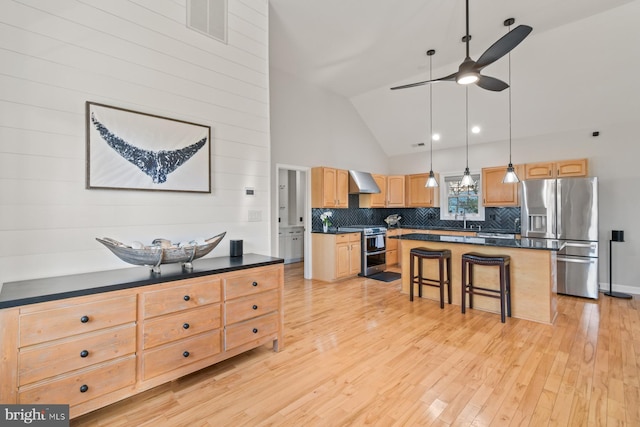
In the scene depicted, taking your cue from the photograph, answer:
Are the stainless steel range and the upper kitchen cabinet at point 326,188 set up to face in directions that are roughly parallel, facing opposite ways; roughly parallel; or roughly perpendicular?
roughly parallel

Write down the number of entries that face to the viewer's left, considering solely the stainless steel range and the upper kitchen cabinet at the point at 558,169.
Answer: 0

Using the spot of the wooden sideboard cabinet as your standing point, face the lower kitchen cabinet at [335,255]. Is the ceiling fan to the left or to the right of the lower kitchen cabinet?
right

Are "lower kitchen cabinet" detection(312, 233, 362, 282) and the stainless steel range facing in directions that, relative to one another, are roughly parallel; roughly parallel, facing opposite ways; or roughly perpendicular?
roughly parallel

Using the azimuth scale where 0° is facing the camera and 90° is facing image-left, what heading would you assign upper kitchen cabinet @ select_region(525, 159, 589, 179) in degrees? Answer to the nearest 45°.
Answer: approximately 0°

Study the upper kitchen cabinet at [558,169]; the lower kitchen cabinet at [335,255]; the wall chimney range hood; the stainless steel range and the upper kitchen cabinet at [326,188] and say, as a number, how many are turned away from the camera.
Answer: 0

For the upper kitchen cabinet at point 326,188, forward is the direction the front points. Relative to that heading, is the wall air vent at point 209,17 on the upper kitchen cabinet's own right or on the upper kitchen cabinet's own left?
on the upper kitchen cabinet's own right

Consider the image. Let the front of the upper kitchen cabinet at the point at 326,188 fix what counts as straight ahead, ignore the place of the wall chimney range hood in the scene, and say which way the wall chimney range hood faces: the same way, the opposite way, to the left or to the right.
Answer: the same way

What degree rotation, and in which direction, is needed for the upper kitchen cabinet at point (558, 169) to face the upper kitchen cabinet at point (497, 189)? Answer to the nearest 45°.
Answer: approximately 90° to its right

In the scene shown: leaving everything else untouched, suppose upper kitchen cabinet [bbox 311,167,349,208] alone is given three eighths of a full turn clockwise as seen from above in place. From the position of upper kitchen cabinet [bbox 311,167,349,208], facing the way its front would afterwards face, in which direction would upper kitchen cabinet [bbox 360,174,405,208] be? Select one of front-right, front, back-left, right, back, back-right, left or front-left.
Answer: back-right

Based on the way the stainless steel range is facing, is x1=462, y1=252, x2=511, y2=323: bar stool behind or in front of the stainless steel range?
in front

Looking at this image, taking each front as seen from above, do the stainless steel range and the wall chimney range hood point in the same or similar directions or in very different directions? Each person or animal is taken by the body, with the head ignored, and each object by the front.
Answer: same or similar directions

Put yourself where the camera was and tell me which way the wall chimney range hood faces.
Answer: facing the viewer and to the right of the viewer

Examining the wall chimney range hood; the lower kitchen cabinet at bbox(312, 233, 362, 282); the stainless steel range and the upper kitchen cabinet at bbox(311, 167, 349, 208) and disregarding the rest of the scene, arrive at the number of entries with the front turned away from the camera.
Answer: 0

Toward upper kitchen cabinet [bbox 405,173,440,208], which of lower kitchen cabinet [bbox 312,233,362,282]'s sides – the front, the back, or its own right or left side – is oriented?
left

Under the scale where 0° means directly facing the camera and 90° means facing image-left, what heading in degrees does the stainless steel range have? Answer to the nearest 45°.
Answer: approximately 315°
